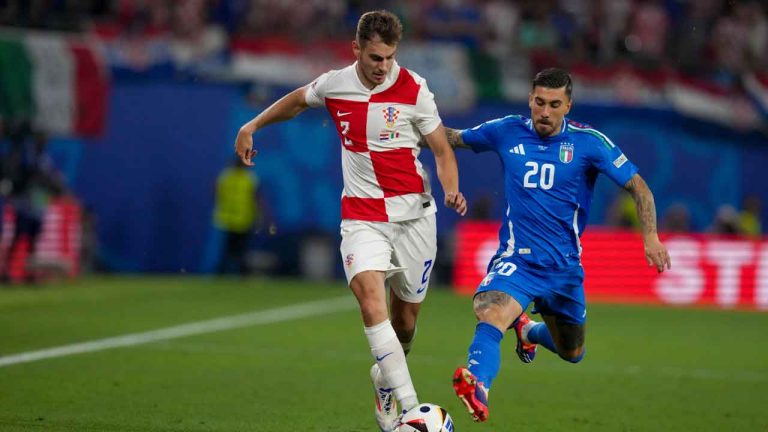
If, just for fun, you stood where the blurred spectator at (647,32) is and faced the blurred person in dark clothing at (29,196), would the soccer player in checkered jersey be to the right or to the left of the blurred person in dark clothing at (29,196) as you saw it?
left

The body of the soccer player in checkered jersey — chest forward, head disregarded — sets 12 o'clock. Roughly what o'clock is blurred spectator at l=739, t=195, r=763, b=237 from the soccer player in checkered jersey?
The blurred spectator is roughly at 7 o'clock from the soccer player in checkered jersey.

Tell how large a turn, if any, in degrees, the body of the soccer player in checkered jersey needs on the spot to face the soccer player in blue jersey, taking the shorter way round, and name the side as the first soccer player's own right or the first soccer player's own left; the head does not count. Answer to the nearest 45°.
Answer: approximately 90° to the first soccer player's own left

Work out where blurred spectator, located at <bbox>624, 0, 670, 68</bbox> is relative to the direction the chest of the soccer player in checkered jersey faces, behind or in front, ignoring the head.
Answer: behind

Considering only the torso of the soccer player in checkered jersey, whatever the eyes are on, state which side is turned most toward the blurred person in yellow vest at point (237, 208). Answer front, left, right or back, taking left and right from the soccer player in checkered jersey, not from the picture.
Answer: back

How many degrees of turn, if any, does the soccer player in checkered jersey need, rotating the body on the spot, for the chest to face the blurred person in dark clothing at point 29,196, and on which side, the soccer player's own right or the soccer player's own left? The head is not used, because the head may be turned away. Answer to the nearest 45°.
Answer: approximately 135° to the soccer player's own right

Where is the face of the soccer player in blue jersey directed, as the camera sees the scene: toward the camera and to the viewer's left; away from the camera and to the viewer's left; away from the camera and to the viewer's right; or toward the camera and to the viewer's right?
toward the camera and to the viewer's left

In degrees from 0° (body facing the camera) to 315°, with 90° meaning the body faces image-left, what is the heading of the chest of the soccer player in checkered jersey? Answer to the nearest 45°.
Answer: approximately 0°
